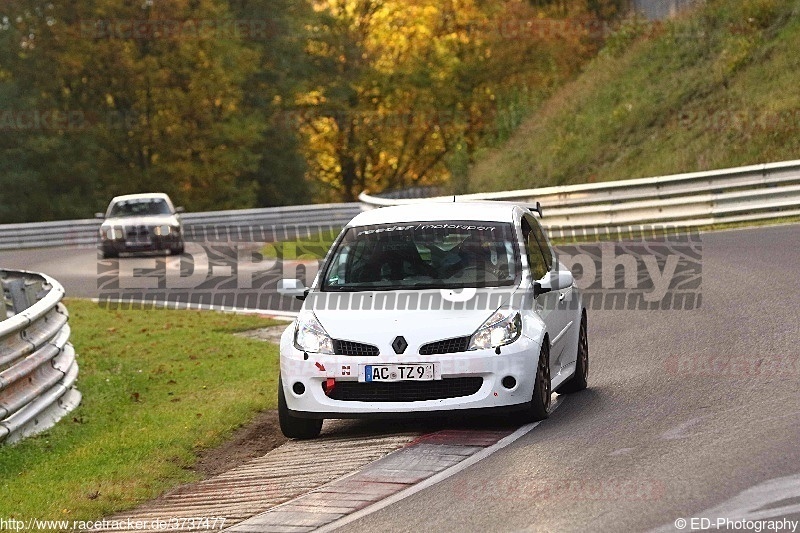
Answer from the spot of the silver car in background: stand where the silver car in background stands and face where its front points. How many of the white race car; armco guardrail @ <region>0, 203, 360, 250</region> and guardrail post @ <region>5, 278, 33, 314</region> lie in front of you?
2

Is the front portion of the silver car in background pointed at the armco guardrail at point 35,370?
yes

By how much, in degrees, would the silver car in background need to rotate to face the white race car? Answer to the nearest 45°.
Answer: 0° — it already faces it

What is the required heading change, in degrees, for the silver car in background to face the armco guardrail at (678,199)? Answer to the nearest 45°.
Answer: approximately 45° to its left

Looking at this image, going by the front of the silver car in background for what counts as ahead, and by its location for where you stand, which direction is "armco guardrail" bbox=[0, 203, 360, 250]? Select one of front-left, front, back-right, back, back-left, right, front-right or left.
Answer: back

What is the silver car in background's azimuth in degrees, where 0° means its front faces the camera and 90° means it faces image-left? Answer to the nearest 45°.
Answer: approximately 0°

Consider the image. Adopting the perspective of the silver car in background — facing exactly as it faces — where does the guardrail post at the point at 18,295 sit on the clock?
The guardrail post is roughly at 12 o'clock from the silver car in background.
